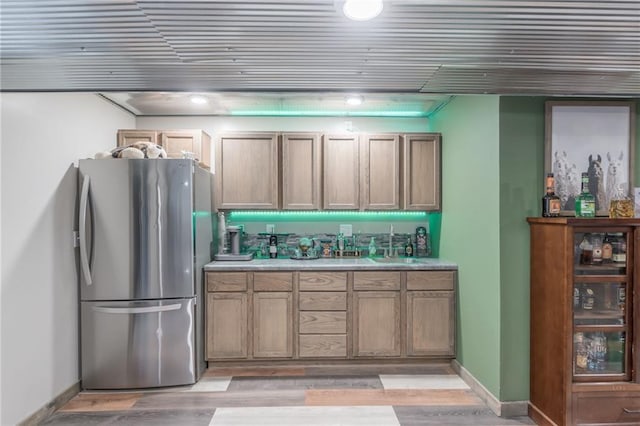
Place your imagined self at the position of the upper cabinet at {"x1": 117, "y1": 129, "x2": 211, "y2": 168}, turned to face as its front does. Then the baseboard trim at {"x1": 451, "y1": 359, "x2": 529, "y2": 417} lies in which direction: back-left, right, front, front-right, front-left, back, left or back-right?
front-left

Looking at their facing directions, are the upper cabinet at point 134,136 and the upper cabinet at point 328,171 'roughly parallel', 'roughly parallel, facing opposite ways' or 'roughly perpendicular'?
roughly parallel

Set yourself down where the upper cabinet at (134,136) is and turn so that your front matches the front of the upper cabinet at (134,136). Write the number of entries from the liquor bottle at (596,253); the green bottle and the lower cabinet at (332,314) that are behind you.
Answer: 0

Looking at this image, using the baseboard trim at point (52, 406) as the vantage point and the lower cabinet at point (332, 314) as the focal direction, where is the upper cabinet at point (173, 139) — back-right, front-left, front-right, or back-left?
front-left

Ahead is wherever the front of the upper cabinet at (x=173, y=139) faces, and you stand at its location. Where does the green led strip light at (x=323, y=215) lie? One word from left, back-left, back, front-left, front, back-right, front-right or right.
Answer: left

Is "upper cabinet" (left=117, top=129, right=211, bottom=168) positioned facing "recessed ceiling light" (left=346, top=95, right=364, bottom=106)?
no

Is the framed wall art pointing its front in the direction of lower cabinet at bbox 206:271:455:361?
no

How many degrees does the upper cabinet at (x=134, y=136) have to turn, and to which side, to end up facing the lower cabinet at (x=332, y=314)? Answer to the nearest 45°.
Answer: approximately 45° to its left

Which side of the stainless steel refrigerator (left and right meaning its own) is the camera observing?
front

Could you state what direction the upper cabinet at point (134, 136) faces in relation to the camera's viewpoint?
facing the viewer

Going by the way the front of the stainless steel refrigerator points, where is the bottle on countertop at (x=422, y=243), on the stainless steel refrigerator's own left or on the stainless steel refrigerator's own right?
on the stainless steel refrigerator's own left

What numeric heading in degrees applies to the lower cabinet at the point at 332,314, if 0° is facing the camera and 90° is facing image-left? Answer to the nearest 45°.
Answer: approximately 0°

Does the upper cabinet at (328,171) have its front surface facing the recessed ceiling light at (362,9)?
yes

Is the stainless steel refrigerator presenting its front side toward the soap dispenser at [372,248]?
no

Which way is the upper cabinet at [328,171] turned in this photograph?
toward the camera

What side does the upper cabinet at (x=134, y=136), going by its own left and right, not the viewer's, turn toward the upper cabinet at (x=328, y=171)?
left

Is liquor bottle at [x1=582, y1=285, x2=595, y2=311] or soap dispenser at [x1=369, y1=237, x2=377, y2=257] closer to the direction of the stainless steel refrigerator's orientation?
the liquor bottle

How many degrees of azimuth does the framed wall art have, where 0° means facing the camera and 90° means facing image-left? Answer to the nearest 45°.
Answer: approximately 0°
